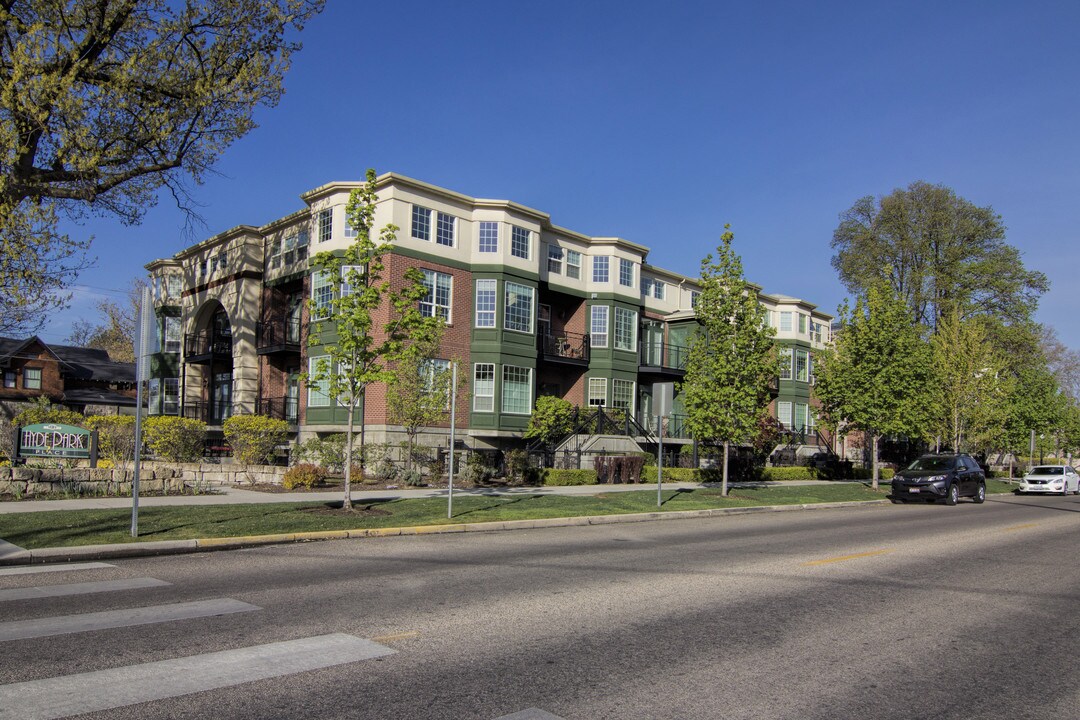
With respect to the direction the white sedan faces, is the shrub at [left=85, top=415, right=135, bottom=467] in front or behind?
in front

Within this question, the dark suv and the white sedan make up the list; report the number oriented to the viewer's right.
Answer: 0

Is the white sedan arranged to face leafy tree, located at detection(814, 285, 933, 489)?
yes

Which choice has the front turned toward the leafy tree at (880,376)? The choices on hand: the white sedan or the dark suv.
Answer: the white sedan

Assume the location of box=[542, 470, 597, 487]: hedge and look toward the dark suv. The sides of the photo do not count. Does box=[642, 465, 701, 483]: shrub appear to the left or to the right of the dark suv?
left

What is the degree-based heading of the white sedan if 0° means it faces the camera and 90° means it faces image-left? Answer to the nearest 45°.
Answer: approximately 45°

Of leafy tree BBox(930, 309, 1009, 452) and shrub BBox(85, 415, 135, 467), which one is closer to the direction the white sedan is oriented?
the shrub

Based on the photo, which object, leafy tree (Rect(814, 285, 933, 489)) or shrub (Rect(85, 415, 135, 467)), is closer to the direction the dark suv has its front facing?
the shrub

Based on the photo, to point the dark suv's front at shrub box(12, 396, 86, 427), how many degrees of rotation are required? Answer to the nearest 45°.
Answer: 0° — it already faces it

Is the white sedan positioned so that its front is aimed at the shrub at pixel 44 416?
yes

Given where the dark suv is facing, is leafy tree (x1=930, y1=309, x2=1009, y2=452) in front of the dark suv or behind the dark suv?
behind

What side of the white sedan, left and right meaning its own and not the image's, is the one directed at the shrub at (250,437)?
front

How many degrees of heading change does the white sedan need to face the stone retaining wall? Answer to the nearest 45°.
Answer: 0° — it already faces it
